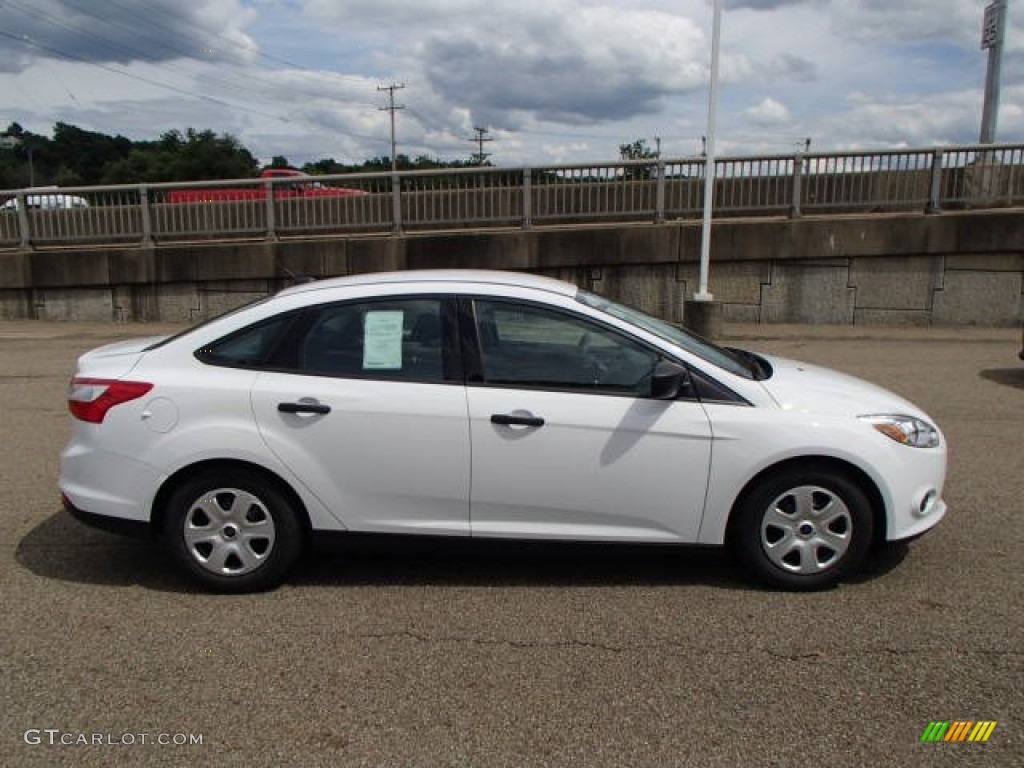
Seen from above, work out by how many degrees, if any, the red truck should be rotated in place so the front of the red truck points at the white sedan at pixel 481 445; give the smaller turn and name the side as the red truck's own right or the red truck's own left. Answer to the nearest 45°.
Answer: approximately 90° to the red truck's own right

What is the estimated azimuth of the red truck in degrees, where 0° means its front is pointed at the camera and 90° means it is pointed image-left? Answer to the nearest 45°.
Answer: approximately 270°

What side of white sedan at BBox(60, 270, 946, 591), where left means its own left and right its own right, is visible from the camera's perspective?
right

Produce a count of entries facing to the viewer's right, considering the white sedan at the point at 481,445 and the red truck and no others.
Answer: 2

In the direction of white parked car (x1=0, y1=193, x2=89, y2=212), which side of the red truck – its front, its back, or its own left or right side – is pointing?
back

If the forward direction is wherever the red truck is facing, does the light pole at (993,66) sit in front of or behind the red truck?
in front

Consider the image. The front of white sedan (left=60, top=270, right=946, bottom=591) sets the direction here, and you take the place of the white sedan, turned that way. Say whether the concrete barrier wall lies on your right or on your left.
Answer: on your left

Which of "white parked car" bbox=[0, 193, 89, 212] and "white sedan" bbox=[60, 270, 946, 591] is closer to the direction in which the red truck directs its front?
the white sedan

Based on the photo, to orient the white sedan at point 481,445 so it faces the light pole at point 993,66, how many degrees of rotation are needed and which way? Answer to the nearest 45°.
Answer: approximately 45° to its left

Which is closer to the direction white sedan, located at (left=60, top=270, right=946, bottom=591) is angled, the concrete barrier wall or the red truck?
the concrete barrier wall
